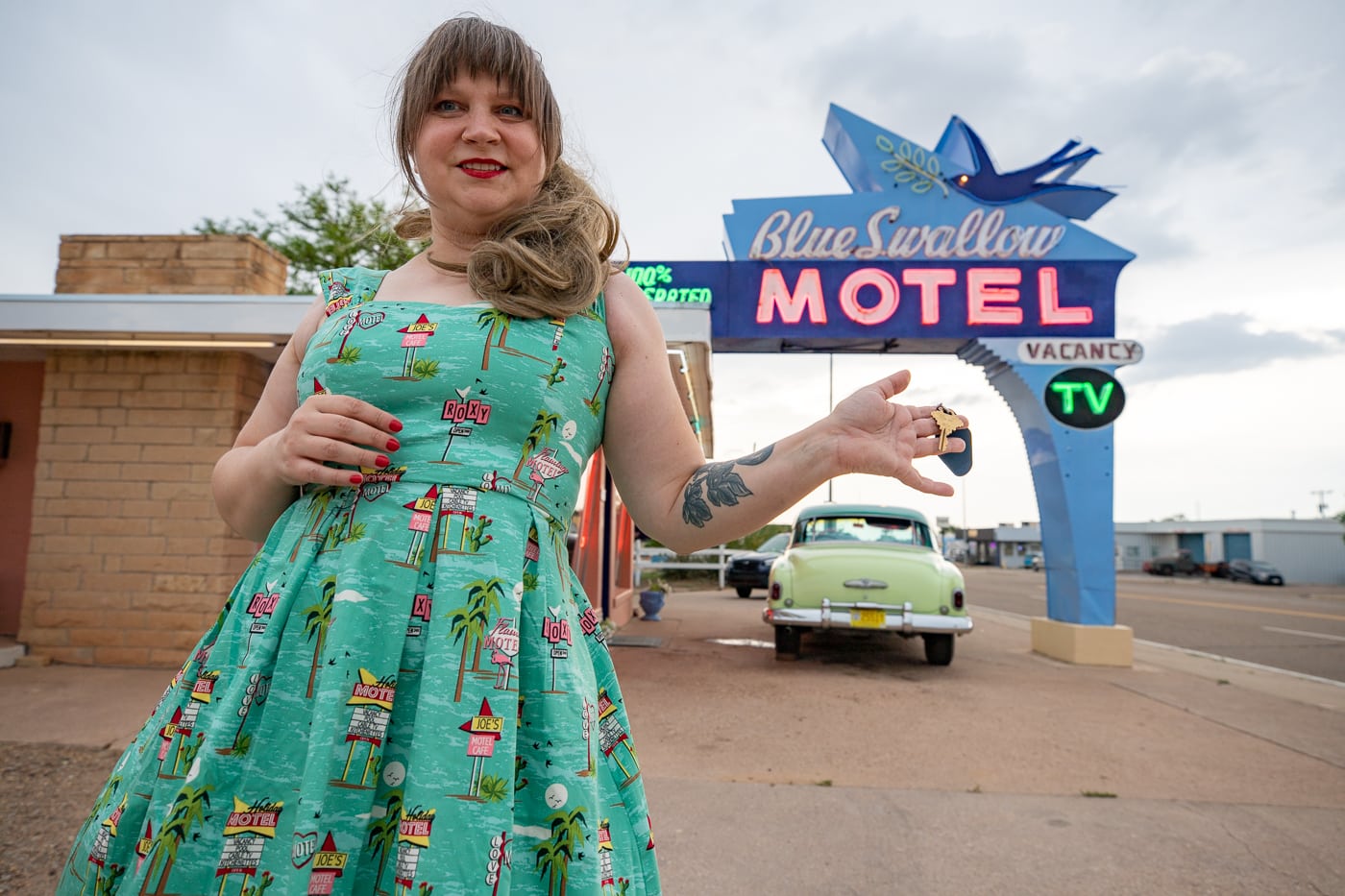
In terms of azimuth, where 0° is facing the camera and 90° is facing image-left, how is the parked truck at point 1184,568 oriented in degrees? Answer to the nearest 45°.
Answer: approximately 90°

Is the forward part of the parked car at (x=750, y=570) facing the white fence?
no

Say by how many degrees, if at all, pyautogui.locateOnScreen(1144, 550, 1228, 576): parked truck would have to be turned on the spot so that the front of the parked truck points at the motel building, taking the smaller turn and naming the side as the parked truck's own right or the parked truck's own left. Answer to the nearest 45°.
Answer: approximately 90° to the parked truck's own left

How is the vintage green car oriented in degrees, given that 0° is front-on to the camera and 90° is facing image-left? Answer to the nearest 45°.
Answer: approximately 180°

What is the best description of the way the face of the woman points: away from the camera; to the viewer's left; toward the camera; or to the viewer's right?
toward the camera

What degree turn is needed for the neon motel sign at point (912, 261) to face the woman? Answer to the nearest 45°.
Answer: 0° — it already faces them

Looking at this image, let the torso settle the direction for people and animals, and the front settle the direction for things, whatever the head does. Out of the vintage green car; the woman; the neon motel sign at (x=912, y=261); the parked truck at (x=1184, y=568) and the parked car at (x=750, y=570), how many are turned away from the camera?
1

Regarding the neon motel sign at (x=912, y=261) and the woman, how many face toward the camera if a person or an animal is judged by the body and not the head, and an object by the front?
2

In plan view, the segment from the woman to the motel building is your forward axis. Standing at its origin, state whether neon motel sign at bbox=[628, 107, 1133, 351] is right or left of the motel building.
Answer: right

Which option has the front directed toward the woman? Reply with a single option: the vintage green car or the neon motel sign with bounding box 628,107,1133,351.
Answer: the neon motel sign

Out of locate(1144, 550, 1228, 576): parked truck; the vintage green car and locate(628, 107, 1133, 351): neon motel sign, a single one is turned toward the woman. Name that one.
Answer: the neon motel sign

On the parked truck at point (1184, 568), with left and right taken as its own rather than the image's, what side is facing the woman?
left

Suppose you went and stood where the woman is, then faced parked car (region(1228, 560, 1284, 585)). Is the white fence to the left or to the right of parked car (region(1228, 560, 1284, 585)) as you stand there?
left

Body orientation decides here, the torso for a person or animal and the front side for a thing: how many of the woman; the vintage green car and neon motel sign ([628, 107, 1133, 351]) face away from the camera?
1

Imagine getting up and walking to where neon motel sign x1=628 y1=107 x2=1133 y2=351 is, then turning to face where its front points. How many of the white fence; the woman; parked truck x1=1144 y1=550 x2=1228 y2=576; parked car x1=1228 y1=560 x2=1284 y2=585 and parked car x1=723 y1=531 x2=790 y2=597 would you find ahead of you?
1

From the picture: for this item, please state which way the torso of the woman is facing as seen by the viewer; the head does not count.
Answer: toward the camera
